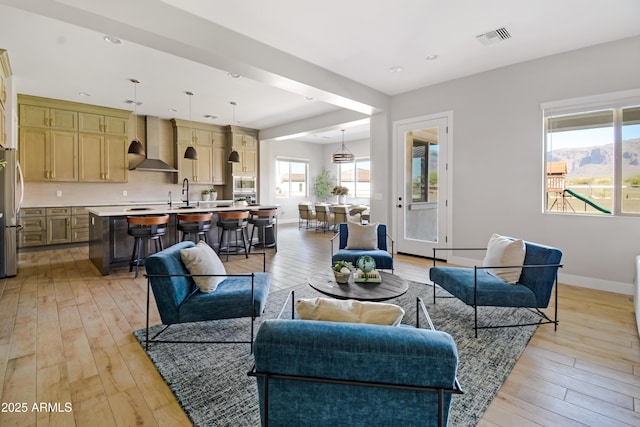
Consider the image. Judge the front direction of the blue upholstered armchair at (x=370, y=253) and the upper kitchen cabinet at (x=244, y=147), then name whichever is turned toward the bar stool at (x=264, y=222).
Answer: the upper kitchen cabinet

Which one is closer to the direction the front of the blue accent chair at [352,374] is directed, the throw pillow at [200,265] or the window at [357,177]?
the window

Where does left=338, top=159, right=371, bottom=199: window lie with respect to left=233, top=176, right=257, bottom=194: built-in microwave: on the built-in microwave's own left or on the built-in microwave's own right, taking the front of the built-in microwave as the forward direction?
on the built-in microwave's own left

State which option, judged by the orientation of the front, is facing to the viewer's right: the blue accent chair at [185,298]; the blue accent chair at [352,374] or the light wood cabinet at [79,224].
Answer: the blue accent chair at [185,298]

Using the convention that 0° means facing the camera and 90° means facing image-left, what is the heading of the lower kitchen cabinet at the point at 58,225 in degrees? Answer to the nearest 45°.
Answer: approximately 0°

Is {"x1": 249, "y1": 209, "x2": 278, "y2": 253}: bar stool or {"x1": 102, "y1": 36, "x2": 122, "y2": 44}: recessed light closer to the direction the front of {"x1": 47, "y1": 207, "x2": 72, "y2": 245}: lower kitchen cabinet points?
the recessed light

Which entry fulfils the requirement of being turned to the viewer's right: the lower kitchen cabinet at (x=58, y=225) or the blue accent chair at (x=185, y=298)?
the blue accent chair

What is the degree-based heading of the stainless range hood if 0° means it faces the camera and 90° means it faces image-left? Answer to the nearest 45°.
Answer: approximately 0°

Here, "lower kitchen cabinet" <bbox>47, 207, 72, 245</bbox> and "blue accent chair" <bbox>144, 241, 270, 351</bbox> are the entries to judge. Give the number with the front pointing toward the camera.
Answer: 1

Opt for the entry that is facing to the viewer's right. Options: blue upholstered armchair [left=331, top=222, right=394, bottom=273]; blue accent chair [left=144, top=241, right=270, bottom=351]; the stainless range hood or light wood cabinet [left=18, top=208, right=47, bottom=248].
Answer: the blue accent chair
